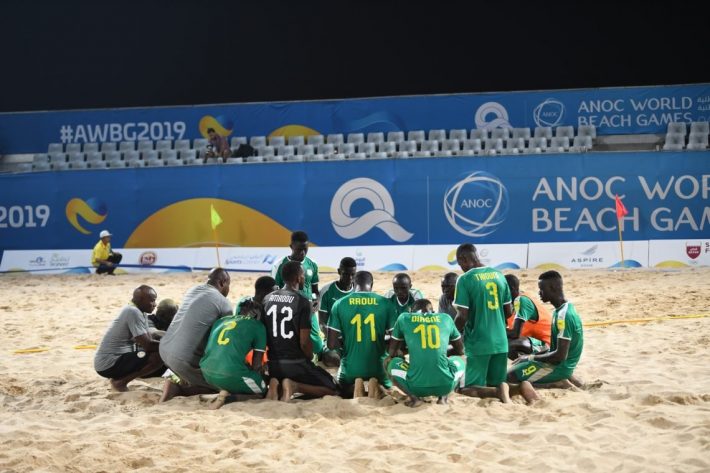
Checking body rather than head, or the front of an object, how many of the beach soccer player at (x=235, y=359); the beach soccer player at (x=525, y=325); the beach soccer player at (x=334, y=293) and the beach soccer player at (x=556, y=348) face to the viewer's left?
2

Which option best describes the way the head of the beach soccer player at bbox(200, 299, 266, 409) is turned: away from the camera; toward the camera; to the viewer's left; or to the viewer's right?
away from the camera

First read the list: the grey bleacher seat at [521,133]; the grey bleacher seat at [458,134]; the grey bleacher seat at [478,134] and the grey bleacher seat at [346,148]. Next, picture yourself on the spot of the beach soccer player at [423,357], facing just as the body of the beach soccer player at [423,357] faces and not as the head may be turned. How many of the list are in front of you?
4

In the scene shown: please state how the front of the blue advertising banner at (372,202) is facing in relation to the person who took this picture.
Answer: facing the viewer

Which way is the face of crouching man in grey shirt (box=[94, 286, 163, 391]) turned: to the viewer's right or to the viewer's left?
to the viewer's right

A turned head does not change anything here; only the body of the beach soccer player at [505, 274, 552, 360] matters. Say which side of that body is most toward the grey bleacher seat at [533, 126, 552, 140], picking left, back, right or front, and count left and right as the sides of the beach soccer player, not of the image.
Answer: right

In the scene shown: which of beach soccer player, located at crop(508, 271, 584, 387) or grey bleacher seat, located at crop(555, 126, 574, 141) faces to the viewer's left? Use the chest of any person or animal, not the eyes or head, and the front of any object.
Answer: the beach soccer player

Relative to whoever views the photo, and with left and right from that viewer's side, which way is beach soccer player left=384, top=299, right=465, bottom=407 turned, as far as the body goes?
facing away from the viewer

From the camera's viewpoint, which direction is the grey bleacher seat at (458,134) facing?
toward the camera

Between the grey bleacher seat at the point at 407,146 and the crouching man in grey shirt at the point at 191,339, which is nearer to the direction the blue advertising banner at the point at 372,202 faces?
the crouching man in grey shirt

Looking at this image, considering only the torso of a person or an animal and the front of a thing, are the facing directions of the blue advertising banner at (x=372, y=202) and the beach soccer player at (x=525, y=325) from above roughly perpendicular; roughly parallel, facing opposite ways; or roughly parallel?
roughly perpendicular

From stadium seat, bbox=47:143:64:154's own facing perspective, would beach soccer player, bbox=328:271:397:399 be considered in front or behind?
in front

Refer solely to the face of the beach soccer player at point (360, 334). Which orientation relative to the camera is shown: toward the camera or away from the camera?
away from the camera

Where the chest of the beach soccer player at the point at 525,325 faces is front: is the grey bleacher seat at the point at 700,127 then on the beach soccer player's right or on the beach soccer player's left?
on the beach soccer player's right

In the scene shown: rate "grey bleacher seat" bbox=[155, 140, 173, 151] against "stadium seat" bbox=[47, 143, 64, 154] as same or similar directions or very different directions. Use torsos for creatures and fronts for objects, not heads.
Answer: same or similar directions

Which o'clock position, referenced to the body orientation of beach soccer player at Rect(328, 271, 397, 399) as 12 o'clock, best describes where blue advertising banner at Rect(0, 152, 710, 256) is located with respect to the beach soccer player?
The blue advertising banner is roughly at 12 o'clock from the beach soccer player.

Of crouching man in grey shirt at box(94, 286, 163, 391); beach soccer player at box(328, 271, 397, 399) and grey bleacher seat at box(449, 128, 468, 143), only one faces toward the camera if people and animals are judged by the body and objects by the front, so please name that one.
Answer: the grey bleacher seat

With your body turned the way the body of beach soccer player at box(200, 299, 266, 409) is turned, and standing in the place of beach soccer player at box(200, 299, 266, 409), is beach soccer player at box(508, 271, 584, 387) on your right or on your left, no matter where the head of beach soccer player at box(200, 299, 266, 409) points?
on your right

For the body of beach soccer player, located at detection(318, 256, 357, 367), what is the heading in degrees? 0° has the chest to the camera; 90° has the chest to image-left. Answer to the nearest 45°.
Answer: approximately 315°

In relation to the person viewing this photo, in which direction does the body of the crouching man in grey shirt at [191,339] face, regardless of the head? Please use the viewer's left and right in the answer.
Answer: facing away from the viewer and to the right of the viewer

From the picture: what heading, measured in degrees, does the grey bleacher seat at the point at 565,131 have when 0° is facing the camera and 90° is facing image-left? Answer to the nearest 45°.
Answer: approximately 0°

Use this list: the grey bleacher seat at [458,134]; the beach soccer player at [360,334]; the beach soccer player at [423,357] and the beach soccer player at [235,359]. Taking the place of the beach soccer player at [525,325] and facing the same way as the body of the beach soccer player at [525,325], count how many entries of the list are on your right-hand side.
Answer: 1
